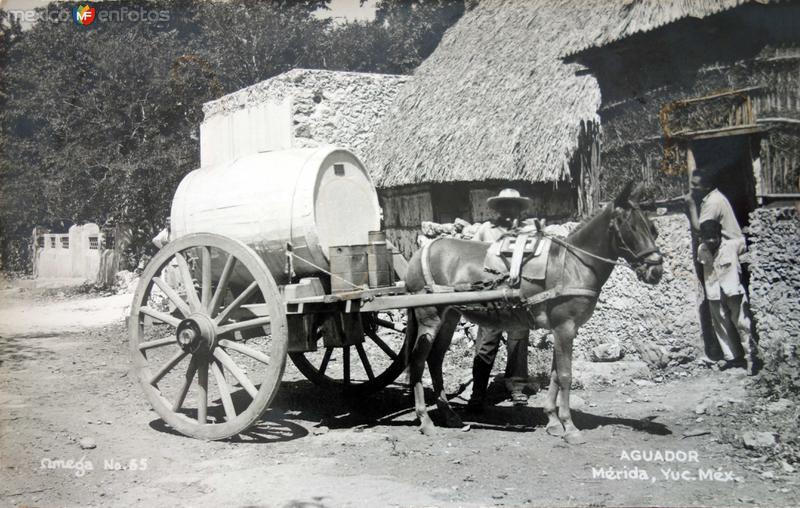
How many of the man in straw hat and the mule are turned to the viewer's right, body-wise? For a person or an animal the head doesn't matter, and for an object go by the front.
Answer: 1

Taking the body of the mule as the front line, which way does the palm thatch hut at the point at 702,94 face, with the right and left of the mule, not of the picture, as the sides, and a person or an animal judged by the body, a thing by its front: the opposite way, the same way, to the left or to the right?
to the right

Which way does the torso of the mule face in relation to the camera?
to the viewer's right

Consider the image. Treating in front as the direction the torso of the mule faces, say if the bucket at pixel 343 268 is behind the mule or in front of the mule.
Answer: behind

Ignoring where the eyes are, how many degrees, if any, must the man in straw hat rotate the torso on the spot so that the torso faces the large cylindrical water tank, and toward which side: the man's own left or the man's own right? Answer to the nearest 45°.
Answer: approximately 45° to the man's own right

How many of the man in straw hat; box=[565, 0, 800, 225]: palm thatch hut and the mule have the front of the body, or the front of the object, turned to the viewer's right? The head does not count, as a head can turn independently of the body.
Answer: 1

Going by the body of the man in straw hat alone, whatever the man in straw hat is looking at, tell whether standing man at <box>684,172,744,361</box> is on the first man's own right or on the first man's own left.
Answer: on the first man's own left

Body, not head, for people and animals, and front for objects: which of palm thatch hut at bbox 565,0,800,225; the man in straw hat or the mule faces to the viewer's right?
the mule

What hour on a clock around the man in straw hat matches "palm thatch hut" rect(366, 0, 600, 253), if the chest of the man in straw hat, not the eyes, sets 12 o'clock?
The palm thatch hut is roughly at 6 o'clock from the man in straw hat.

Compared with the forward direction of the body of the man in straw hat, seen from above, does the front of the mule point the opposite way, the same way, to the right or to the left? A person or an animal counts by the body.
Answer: to the left
